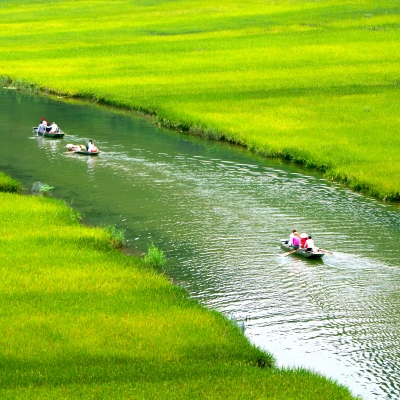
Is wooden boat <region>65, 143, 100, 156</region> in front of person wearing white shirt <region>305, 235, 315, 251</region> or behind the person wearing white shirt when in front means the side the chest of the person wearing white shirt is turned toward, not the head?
in front

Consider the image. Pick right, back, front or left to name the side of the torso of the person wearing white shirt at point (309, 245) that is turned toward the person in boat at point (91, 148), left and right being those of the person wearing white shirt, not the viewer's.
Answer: front

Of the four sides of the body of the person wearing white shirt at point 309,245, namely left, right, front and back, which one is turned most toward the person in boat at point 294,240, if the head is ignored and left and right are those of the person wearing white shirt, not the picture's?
front

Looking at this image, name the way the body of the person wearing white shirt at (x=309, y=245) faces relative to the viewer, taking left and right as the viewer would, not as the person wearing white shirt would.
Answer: facing away from the viewer and to the left of the viewer
